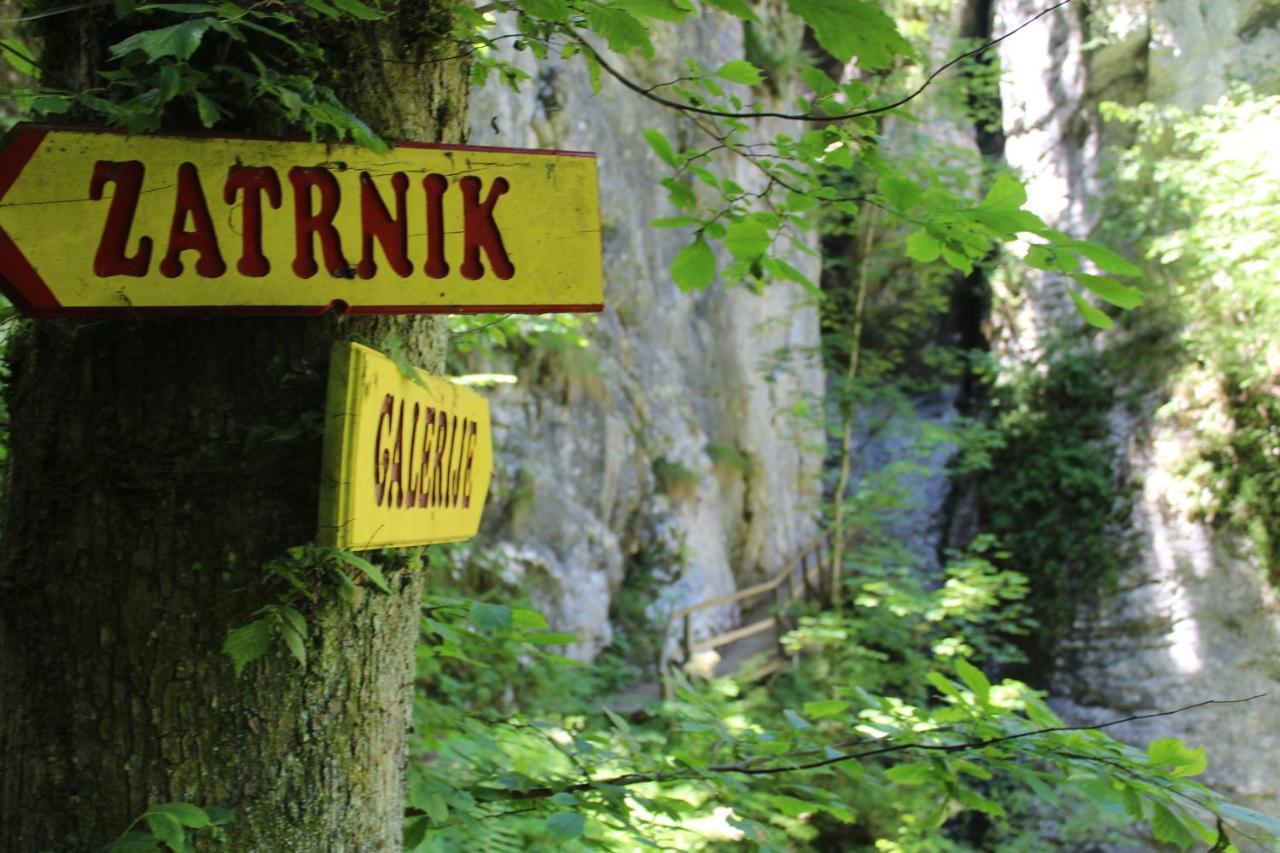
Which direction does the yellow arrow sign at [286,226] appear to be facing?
toward the camera

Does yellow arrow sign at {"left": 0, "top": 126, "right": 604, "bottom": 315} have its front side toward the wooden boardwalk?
no
